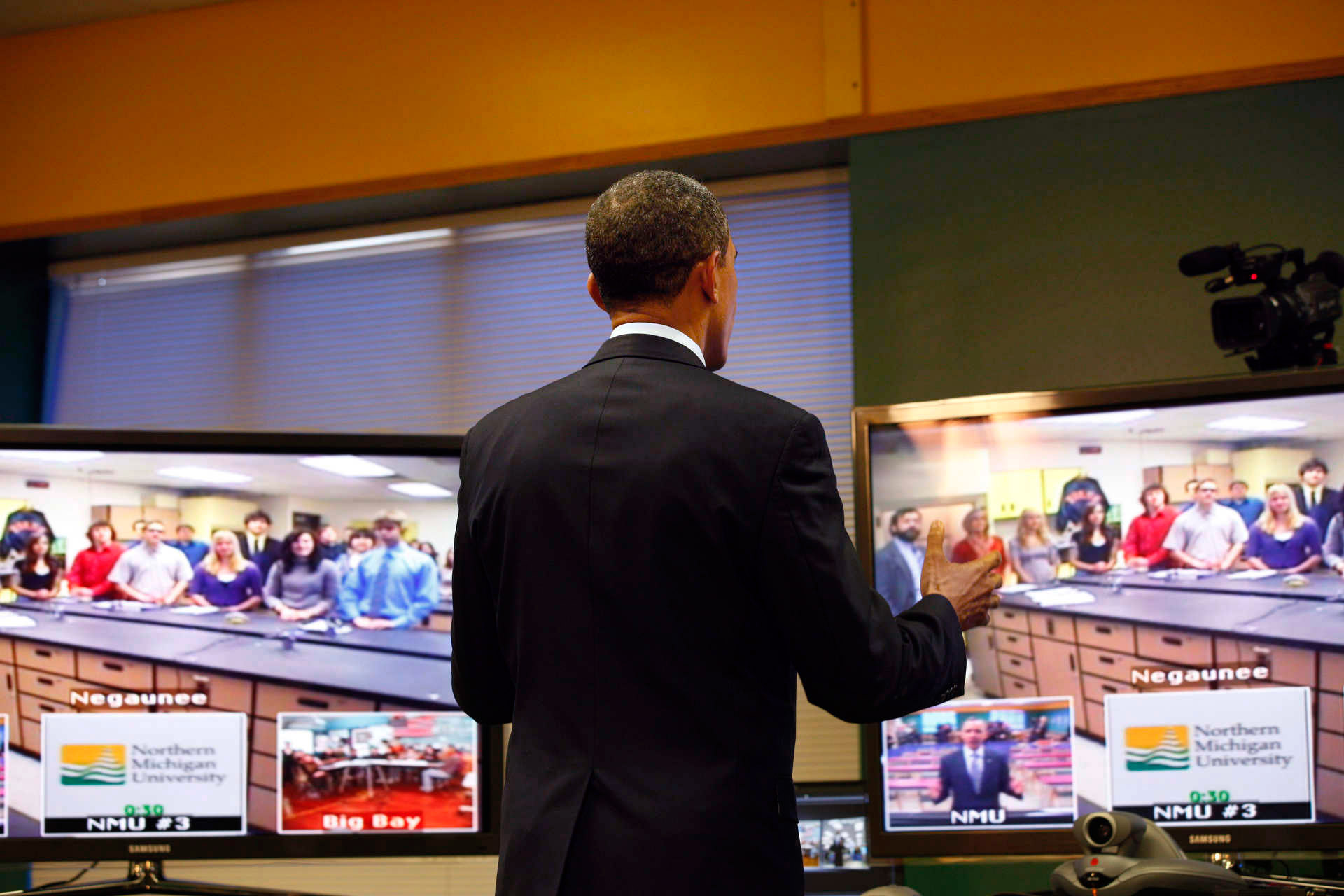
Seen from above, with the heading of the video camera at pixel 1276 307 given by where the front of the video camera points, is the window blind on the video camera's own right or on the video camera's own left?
on the video camera's own right

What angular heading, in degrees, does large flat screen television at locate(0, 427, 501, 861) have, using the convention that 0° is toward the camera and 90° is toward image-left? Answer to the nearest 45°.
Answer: approximately 0°

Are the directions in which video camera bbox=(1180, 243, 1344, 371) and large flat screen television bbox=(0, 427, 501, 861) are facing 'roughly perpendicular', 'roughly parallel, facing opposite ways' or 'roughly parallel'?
roughly perpendicular

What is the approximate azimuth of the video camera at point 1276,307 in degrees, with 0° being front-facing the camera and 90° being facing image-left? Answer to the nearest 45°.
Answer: approximately 45°

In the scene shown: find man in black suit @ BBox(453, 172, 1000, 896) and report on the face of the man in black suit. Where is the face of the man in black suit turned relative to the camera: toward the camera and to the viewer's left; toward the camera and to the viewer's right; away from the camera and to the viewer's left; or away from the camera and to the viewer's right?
away from the camera and to the viewer's right
